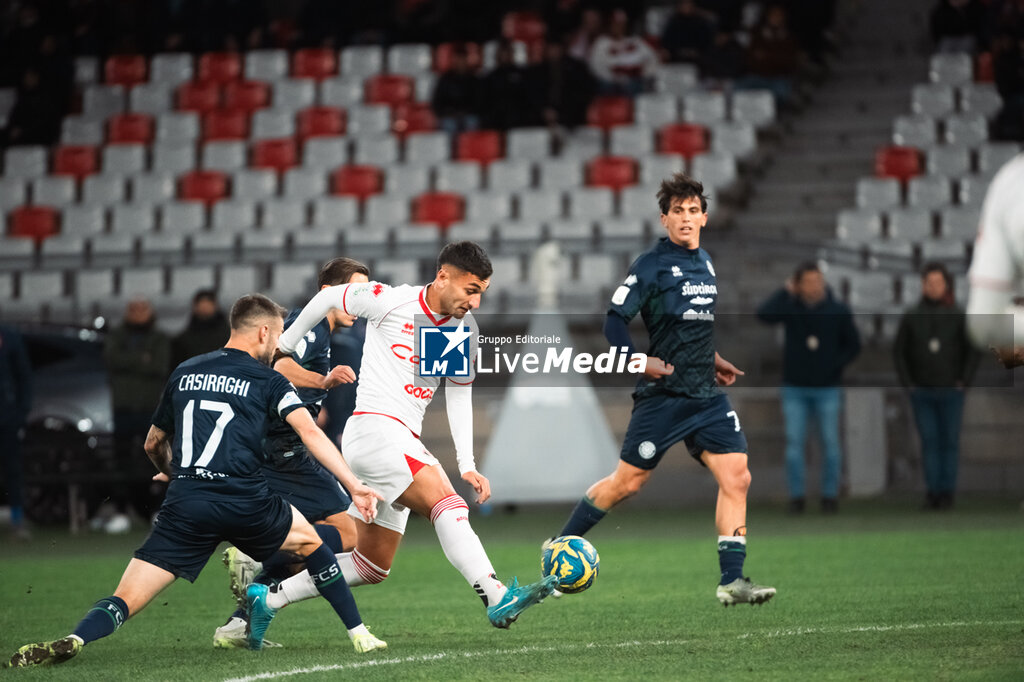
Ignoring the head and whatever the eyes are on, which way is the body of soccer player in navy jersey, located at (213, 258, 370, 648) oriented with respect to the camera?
to the viewer's right

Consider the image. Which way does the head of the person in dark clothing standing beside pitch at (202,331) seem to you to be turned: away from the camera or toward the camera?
toward the camera

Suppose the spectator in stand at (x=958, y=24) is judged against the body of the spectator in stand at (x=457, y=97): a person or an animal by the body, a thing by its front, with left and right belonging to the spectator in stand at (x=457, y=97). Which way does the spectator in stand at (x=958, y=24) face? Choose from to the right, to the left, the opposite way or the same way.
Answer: the same way

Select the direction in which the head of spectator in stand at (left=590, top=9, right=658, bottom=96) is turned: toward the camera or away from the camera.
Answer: toward the camera

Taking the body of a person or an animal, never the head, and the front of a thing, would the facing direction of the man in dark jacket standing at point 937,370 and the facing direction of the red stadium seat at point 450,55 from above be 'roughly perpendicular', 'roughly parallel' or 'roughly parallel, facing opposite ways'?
roughly parallel

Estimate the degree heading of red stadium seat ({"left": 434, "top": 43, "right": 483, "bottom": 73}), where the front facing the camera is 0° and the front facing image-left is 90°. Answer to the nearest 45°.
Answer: approximately 0°

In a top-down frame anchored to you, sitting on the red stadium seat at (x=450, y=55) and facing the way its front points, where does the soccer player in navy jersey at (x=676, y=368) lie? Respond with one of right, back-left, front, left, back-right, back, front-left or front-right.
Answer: front

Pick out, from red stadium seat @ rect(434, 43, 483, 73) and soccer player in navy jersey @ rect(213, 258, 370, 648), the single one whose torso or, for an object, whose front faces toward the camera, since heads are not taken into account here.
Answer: the red stadium seat

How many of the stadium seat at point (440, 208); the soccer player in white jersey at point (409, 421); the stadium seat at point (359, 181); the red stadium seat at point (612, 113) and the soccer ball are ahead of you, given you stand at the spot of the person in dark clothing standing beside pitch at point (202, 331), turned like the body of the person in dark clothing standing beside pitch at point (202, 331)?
2

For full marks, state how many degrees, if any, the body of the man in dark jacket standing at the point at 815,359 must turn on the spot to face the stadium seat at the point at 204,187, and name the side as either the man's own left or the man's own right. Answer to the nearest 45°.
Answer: approximately 135° to the man's own right

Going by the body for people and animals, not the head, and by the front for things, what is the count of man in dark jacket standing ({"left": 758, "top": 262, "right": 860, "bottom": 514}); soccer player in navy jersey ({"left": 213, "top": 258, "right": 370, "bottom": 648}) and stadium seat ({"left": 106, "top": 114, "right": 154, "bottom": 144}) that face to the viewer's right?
1

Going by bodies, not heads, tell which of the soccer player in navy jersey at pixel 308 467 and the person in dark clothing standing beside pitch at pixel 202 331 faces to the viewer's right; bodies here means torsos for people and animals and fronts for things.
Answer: the soccer player in navy jersey

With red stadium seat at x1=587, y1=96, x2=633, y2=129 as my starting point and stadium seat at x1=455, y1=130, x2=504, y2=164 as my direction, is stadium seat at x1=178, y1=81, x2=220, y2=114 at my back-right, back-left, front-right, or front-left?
front-right

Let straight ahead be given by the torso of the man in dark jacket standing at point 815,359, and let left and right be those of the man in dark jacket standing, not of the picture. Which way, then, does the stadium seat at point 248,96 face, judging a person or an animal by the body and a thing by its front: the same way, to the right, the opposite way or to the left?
the same way

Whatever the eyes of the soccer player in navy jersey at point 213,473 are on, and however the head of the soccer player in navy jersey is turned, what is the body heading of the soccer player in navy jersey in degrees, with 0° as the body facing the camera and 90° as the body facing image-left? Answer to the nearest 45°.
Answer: approximately 225°

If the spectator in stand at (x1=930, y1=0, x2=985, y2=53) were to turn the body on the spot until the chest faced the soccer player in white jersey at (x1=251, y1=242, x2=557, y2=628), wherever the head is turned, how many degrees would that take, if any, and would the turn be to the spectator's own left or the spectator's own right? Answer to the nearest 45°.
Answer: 0° — they already face them

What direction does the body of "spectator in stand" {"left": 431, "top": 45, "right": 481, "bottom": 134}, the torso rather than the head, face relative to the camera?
toward the camera

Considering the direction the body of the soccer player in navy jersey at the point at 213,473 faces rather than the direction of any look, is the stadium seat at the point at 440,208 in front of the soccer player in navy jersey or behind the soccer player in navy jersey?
in front

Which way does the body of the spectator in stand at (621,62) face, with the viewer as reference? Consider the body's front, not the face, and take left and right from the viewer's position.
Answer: facing the viewer

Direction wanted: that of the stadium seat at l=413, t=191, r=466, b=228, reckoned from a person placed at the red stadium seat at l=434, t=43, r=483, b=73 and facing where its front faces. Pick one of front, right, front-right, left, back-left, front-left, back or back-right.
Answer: front

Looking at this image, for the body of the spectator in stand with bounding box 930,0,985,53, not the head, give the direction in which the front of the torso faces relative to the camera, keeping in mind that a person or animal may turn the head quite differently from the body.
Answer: toward the camera

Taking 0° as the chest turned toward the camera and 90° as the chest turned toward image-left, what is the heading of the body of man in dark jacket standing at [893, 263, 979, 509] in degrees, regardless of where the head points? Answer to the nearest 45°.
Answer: approximately 0°

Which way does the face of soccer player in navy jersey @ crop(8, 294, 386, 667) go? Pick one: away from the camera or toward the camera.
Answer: away from the camera
